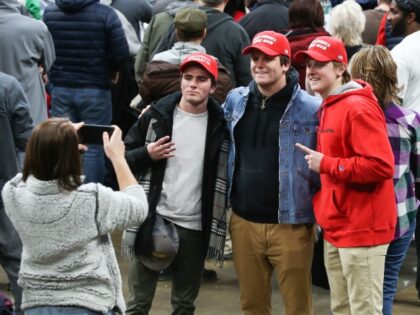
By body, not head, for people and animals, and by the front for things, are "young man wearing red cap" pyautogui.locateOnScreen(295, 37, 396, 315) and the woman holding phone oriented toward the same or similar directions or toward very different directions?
very different directions

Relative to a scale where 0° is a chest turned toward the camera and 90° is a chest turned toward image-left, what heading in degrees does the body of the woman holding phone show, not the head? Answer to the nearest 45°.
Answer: approximately 225°

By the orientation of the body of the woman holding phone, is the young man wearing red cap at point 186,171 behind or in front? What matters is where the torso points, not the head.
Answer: in front

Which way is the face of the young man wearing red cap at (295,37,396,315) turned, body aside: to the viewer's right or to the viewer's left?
to the viewer's left

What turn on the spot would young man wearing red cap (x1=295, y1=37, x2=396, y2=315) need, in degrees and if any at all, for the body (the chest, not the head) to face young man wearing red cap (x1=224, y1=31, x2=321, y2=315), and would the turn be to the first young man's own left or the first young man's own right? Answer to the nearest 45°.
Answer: approximately 45° to the first young man's own right

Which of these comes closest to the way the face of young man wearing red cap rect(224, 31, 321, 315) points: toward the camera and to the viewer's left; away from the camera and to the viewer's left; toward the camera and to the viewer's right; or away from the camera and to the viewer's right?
toward the camera and to the viewer's left

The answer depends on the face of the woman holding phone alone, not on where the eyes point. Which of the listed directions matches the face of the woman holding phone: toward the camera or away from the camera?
away from the camera

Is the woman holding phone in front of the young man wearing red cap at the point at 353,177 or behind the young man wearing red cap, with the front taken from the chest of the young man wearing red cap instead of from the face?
in front

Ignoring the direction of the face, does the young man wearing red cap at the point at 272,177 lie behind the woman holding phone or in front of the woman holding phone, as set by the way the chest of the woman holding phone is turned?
in front

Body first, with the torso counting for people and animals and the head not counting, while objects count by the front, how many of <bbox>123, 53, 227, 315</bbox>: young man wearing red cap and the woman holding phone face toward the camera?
1
